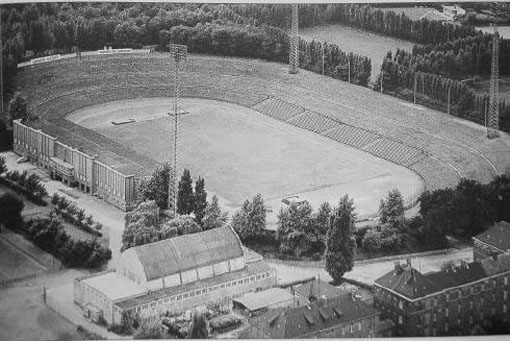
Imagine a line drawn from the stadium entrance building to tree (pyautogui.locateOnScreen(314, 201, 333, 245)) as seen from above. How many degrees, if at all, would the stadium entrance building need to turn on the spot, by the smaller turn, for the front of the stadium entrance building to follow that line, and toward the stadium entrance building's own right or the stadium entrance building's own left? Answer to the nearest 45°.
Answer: approximately 135° to the stadium entrance building's own left

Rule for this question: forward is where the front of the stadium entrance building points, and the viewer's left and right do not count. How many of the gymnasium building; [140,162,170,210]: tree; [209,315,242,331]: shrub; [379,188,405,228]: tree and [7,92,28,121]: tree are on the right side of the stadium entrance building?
1

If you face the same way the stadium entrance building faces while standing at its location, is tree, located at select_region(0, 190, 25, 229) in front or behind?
in front

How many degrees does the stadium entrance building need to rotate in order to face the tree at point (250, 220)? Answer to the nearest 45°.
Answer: approximately 135° to its left

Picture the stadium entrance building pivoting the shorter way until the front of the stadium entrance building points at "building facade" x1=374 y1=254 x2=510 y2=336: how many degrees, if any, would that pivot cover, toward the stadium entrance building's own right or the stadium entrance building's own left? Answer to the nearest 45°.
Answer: approximately 90° to the stadium entrance building's own left

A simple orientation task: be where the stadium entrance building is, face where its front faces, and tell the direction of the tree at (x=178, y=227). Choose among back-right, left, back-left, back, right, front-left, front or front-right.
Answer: left

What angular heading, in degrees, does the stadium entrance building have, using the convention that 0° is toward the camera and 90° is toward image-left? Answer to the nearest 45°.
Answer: approximately 45°

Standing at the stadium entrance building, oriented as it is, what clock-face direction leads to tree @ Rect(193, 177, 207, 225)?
The tree is roughly at 8 o'clock from the stadium entrance building.
